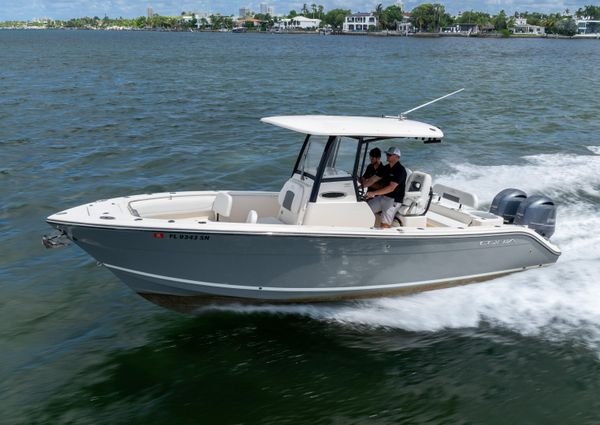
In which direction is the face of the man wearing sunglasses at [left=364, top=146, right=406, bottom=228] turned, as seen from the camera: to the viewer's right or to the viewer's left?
to the viewer's left

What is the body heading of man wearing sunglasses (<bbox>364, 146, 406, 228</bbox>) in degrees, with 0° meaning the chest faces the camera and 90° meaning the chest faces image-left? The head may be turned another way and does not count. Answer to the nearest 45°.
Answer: approximately 45°
